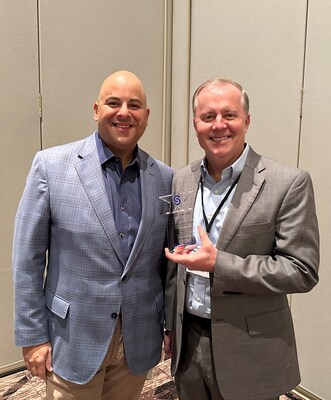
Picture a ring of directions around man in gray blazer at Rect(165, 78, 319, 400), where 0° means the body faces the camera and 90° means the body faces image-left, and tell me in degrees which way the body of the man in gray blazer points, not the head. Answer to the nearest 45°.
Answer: approximately 45°
